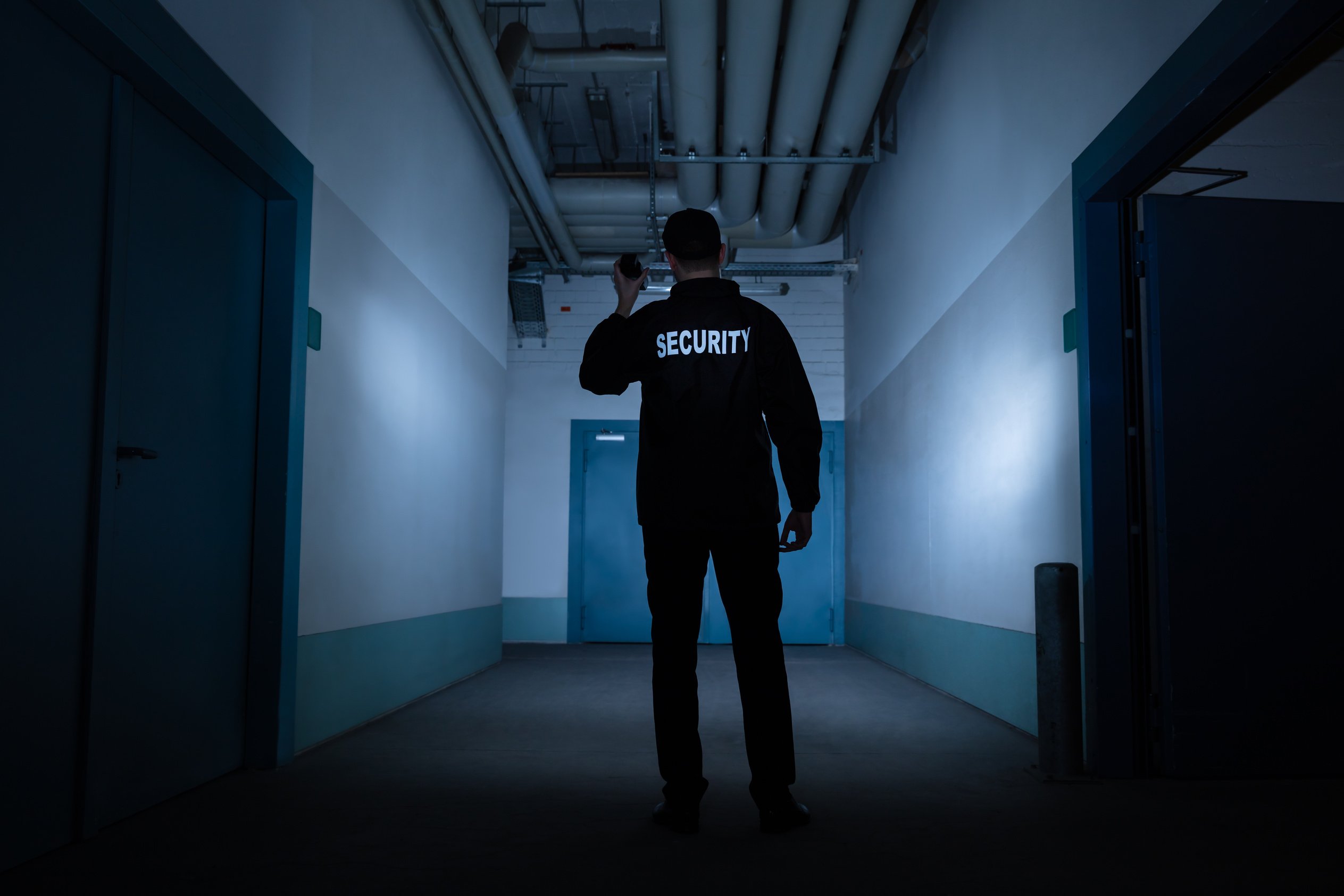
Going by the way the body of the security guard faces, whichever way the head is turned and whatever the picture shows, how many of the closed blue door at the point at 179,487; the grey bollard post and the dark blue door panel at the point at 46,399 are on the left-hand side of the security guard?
2

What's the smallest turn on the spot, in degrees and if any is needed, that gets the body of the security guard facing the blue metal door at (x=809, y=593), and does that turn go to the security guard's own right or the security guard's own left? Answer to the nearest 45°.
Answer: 0° — they already face it

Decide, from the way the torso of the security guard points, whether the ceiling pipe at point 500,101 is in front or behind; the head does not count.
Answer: in front

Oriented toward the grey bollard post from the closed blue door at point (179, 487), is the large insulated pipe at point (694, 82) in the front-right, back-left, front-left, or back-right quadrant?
front-left

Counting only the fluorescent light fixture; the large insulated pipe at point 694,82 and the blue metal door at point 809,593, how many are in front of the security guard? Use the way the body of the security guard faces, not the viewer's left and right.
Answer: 3

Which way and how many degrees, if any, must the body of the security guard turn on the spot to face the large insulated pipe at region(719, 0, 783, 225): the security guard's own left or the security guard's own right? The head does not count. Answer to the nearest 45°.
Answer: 0° — they already face it

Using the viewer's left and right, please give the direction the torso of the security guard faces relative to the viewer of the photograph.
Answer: facing away from the viewer

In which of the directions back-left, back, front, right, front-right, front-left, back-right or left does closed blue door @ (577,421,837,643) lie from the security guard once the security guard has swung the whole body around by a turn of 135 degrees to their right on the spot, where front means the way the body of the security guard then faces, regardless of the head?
back-left

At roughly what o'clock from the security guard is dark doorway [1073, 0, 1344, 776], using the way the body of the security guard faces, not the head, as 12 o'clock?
The dark doorway is roughly at 2 o'clock from the security guard.

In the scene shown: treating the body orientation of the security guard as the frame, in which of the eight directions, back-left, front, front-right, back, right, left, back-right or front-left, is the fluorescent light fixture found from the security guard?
front

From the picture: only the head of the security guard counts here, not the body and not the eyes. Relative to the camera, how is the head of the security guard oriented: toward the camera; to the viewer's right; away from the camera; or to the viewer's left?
away from the camera

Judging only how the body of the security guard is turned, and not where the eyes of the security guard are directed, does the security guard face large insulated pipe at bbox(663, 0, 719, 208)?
yes

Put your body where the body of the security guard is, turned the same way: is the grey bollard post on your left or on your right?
on your right

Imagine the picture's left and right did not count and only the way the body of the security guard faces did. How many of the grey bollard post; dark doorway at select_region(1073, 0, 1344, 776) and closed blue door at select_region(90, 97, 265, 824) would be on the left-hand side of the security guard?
1
